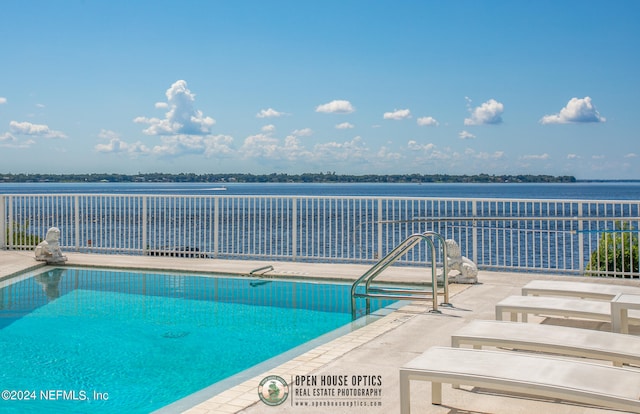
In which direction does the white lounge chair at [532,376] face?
to the viewer's left

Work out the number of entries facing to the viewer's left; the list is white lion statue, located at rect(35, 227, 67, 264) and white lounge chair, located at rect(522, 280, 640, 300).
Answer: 1

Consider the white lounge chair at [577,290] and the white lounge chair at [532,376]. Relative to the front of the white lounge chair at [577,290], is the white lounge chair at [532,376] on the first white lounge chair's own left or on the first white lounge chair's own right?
on the first white lounge chair's own left

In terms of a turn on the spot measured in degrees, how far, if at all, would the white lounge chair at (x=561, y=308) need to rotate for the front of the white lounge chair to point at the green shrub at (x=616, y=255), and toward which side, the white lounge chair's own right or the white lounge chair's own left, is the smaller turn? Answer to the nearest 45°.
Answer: approximately 90° to the white lounge chair's own right

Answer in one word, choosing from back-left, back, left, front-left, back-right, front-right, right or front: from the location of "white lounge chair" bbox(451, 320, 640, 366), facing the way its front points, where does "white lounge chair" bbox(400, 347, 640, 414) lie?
left

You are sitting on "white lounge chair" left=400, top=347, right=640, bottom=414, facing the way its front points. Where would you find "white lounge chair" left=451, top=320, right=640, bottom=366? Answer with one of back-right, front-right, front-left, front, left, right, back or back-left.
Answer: right

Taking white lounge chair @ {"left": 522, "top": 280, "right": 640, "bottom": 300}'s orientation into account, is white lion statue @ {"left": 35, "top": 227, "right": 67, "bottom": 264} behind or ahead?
ahead

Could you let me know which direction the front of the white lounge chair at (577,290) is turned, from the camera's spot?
facing to the left of the viewer

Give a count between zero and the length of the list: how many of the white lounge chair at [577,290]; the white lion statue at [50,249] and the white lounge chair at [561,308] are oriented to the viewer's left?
2

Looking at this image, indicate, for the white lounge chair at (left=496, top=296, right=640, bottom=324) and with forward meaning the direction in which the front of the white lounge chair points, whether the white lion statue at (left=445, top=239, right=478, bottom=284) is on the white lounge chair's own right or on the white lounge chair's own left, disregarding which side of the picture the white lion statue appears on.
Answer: on the white lounge chair's own right

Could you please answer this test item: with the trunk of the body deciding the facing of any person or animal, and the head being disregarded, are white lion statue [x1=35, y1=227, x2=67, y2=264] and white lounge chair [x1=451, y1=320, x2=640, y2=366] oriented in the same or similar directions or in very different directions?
very different directions
